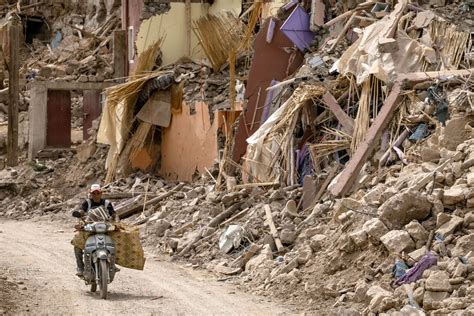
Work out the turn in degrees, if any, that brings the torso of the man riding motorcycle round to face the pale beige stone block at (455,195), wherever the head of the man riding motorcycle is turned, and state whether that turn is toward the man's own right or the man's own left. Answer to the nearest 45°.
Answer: approximately 90° to the man's own left

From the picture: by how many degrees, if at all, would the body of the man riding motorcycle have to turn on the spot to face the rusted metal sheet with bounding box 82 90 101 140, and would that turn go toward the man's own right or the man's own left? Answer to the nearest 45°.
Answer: approximately 180°

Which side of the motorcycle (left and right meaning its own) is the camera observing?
front

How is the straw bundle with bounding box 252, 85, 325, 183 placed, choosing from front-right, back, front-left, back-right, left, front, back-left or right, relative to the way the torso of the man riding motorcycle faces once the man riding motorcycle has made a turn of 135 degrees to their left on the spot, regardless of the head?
front

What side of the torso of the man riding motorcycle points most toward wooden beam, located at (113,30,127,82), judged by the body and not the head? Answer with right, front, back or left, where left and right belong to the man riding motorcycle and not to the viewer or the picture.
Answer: back

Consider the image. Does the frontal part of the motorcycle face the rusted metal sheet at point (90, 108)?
no

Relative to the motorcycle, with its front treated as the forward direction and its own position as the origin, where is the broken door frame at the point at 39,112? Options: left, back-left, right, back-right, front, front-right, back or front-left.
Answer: back

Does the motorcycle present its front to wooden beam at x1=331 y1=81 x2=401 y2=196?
no

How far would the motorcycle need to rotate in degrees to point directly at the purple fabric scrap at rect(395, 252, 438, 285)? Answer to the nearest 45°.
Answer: approximately 45° to its left

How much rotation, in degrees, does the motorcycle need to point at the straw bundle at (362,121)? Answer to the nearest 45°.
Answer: approximately 135° to its left

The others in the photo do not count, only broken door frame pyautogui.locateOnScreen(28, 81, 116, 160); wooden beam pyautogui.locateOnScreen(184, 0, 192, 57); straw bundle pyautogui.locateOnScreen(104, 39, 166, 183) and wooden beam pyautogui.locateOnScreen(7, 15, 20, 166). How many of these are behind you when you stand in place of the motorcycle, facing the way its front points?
4

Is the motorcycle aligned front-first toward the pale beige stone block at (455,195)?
no

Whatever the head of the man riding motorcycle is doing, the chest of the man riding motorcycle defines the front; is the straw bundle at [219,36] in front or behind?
behind

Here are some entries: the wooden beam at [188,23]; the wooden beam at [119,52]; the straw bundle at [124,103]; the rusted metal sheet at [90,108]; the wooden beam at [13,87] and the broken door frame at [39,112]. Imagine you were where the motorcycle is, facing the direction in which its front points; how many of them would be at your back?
6

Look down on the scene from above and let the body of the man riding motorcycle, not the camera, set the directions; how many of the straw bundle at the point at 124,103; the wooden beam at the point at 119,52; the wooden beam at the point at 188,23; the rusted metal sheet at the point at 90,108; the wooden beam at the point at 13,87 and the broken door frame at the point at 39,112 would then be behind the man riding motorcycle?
6
